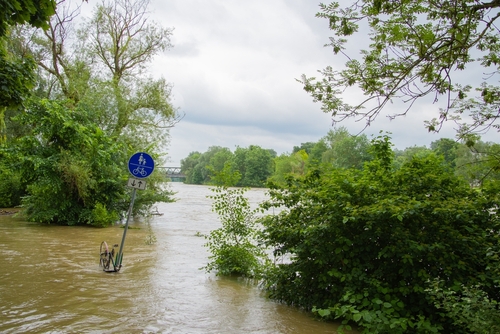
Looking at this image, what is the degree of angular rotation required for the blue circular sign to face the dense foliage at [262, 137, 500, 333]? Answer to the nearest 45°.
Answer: approximately 45° to its left

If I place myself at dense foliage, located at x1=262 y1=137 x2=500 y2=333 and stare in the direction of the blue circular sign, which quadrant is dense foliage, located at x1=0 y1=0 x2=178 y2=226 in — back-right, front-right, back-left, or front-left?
front-right

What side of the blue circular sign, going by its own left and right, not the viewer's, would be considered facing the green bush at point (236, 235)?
left

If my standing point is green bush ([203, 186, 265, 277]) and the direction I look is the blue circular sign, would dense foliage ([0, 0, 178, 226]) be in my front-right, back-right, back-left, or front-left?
front-right

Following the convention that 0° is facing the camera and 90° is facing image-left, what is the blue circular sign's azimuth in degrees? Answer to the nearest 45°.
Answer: approximately 0°
